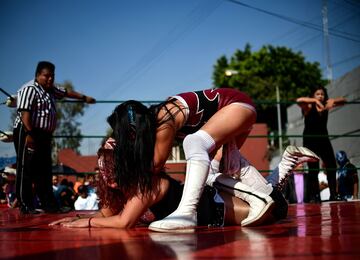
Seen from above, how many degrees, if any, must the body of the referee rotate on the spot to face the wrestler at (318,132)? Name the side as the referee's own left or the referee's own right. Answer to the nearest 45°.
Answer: approximately 45° to the referee's own left

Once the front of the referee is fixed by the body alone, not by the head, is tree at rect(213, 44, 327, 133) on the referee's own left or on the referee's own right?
on the referee's own left

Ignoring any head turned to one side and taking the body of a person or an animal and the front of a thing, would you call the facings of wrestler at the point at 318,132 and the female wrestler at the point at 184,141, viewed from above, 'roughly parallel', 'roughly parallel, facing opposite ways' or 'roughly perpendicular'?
roughly perpendicular

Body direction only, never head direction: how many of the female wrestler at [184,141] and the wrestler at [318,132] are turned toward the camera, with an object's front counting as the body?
1

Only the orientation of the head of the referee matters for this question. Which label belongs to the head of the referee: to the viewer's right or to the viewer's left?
to the viewer's right

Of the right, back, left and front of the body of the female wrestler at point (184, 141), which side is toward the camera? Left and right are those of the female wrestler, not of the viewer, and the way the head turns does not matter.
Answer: left

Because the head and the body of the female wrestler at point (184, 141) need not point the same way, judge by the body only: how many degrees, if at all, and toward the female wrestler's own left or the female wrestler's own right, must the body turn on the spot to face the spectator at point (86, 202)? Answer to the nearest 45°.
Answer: approximately 90° to the female wrestler's own right

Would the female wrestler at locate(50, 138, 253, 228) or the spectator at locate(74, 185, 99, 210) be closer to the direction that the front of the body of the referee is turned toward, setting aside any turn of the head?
the female wrestler

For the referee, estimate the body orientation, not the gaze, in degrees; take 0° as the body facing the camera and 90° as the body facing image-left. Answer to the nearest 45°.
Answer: approximately 315°

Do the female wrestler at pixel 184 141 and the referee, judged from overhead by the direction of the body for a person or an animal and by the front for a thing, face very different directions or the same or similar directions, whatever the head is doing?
very different directions
